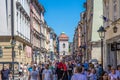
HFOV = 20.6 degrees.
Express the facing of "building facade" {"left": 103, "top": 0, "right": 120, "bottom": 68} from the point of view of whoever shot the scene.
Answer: facing the viewer and to the left of the viewer
